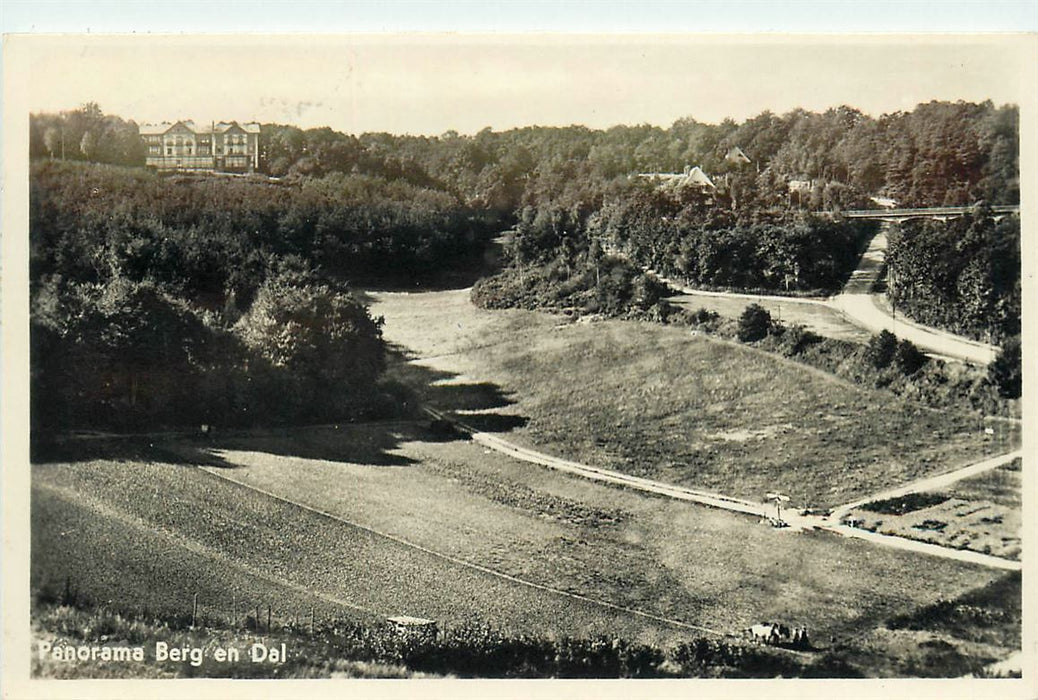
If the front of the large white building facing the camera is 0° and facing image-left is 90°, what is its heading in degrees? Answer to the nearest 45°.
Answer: approximately 0°
